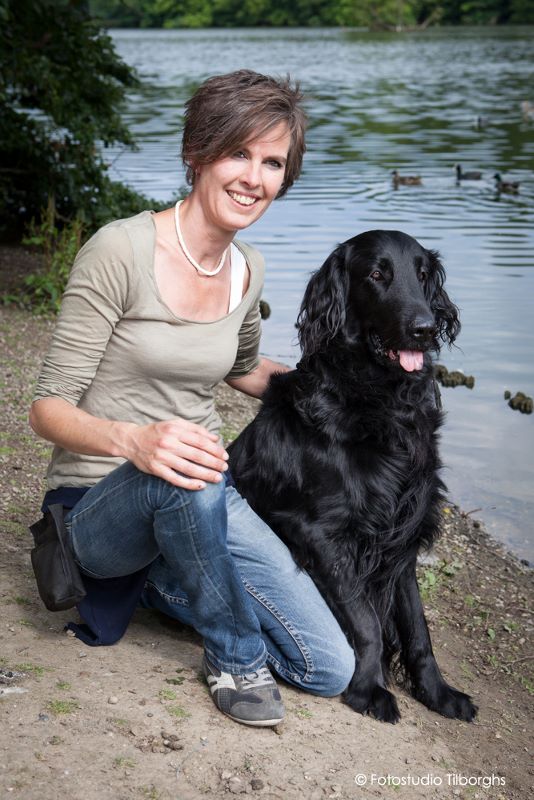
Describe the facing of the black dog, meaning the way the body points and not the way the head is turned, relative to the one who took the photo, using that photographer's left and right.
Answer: facing the viewer and to the right of the viewer

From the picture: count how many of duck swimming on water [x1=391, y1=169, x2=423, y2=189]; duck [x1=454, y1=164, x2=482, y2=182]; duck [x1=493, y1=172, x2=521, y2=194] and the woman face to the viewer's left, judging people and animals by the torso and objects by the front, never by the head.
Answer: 3

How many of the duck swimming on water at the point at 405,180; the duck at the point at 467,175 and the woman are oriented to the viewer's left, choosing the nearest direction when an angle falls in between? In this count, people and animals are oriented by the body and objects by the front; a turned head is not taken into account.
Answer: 2

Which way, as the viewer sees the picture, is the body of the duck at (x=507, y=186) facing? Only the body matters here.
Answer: to the viewer's left

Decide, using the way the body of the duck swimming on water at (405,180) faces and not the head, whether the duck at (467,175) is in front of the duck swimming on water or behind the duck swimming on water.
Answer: behind

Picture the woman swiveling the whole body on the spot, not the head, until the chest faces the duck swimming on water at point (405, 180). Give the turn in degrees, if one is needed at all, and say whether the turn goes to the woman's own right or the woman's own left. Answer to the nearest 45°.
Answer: approximately 135° to the woman's own left

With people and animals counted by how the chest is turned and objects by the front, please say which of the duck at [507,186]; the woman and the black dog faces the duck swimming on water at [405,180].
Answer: the duck

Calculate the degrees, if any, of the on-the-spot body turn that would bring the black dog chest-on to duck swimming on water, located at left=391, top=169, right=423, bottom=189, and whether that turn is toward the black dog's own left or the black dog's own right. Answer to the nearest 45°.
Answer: approximately 135° to the black dog's own left

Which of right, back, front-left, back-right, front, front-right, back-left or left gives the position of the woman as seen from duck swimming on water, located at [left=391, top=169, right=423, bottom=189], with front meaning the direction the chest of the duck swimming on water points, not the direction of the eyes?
left

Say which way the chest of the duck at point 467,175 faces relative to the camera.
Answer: to the viewer's left
